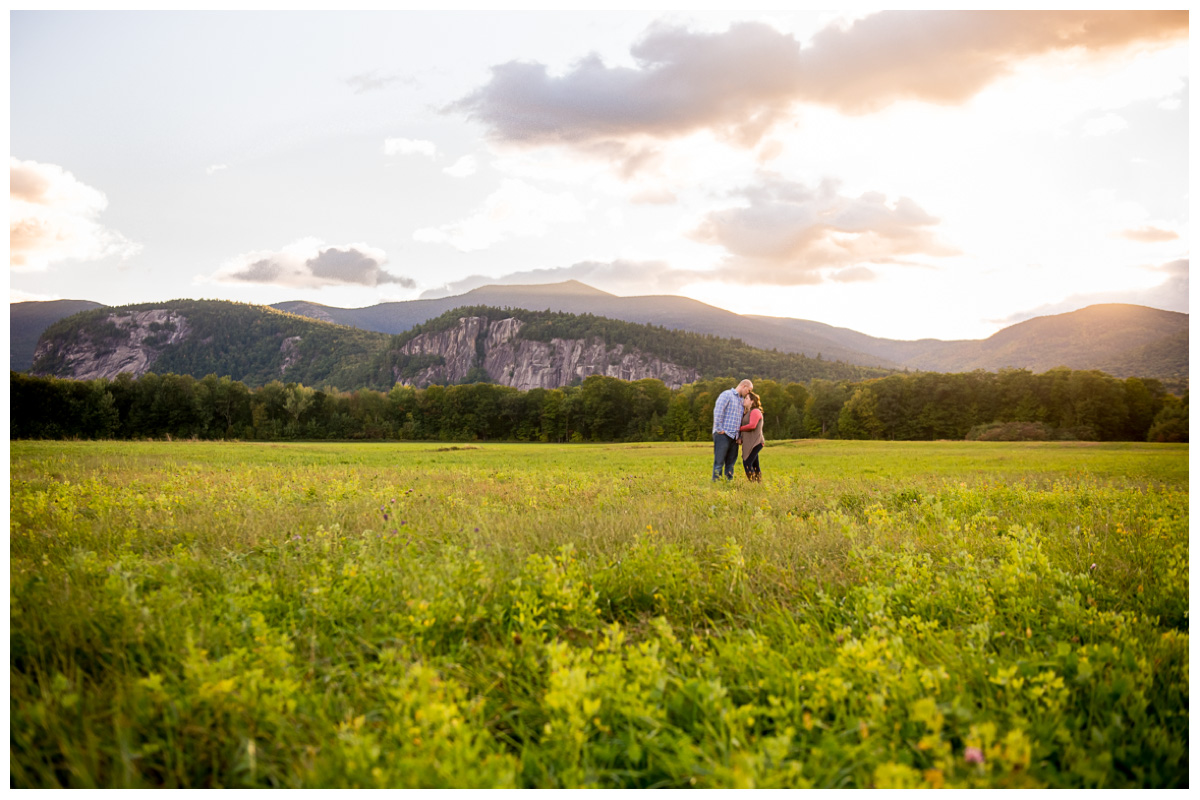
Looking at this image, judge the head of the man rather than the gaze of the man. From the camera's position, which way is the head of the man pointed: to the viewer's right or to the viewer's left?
to the viewer's right

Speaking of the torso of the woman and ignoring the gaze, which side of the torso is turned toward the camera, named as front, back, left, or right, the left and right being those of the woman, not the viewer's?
left
